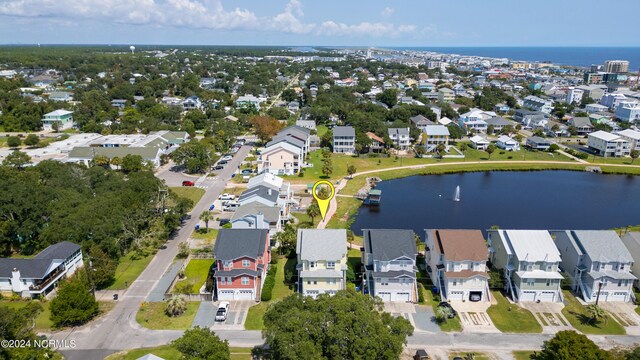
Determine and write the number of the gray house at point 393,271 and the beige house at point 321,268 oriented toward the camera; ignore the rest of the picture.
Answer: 2

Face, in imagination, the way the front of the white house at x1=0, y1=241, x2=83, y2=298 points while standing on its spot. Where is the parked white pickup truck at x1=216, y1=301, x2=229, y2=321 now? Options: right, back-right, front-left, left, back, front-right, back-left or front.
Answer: front

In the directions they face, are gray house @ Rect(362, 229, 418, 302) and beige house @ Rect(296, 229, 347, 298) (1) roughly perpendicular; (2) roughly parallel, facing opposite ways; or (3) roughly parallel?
roughly parallel

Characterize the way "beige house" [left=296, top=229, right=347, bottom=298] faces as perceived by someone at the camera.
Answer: facing the viewer

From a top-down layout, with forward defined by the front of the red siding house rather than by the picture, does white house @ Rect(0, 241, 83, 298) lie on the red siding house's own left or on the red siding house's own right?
on the red siding house's own right

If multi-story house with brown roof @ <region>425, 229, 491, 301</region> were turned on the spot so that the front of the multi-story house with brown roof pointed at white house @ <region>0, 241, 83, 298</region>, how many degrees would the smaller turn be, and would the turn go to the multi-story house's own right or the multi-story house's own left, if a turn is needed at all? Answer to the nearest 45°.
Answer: approximately 90° to the multi-story house's own right

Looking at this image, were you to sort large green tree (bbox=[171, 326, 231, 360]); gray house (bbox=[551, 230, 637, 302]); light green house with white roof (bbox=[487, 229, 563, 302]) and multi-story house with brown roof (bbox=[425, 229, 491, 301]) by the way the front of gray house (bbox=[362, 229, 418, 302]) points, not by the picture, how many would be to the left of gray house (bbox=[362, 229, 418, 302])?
3

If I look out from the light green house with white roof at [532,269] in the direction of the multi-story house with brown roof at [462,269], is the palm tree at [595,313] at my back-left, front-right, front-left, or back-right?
back-left

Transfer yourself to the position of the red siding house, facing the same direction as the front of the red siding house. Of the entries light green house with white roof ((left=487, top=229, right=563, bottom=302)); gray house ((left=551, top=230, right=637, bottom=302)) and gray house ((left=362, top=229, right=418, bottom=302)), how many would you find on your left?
3

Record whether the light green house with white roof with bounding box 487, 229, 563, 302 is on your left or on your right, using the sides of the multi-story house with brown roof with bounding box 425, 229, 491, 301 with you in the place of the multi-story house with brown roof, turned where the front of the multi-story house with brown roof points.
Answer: on your left

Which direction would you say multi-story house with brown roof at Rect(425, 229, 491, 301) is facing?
toward the camera

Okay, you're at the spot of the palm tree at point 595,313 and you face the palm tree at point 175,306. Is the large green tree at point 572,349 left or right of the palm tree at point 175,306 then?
left

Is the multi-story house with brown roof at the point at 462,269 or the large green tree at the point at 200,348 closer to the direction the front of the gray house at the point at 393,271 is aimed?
the large green tree

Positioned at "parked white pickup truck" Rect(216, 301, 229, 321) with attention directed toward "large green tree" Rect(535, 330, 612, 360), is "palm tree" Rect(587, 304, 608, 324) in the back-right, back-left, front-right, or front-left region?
front-left

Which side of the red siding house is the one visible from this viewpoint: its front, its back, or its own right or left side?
front

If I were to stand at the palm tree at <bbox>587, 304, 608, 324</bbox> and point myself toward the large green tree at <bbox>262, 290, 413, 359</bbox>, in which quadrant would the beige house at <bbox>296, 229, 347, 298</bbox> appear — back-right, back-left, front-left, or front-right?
front-right

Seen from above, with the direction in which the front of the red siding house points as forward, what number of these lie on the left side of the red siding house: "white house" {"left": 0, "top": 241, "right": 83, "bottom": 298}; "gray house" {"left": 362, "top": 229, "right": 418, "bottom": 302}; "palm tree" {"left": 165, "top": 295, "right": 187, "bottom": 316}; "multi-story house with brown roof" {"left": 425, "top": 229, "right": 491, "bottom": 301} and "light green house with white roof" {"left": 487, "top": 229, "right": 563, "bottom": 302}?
3

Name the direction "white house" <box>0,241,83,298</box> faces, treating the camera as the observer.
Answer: facing the viewer and to the right of the viewer
